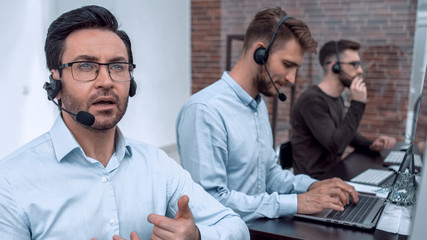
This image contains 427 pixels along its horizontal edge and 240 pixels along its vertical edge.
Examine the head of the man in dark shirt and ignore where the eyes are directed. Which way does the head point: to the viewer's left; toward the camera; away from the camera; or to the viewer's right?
to the viewer's right

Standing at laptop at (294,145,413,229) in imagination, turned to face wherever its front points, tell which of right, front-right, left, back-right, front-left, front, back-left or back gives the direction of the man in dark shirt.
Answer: right

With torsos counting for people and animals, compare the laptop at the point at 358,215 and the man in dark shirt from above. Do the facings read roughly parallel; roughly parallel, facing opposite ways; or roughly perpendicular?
roughly parallel, facing opposite ways

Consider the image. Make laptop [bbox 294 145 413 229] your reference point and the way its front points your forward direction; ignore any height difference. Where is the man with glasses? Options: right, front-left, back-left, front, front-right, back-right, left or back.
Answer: front-left

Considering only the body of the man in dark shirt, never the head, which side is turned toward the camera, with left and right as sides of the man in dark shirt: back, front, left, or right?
right

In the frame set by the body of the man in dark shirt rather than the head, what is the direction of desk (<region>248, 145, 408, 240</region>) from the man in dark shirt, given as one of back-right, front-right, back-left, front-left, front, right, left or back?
right

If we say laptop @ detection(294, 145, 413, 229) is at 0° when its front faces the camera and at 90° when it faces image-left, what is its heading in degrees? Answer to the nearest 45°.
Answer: approximately 90°

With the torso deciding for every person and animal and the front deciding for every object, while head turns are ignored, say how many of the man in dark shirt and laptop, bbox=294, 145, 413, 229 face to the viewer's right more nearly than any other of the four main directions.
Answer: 1

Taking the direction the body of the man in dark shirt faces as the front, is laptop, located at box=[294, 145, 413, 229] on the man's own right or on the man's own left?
on the man's own right

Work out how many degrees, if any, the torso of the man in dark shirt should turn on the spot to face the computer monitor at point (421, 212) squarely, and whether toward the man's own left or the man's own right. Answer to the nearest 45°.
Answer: approximately 90° to the man's own right
